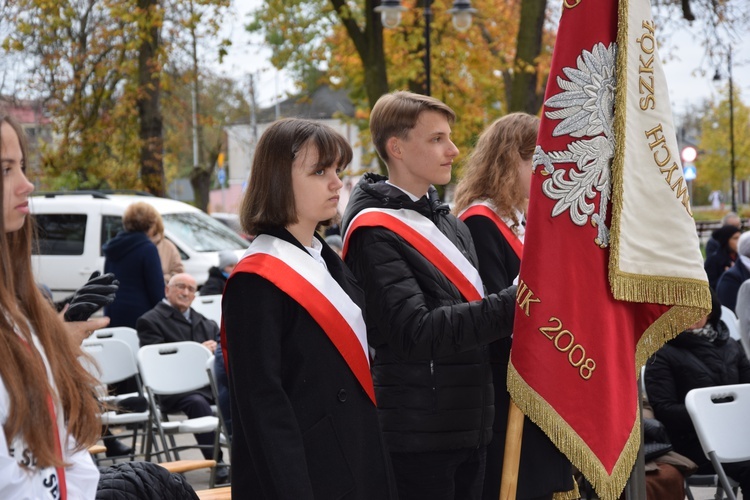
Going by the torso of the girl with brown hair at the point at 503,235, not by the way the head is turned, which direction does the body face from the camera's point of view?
to the viewer's right

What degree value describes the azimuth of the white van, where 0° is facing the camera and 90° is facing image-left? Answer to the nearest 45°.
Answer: approximately 315°

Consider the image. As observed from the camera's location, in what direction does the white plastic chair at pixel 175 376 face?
facing the viewer and to the right of the viewer

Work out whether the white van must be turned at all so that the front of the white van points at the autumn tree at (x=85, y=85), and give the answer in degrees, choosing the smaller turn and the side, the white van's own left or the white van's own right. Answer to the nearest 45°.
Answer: approximately 135° to the white van's own left

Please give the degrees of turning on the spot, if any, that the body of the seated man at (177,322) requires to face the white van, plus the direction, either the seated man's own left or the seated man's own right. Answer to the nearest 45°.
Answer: approximately 135° to the seated man's own left

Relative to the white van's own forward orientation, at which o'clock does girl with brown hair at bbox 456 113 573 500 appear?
The girl with brown hair is roughly at 1 o'clock from the white van.

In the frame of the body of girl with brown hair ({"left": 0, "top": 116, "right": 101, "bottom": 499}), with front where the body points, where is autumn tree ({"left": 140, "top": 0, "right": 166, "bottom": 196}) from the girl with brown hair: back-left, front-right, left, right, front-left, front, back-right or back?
back-left

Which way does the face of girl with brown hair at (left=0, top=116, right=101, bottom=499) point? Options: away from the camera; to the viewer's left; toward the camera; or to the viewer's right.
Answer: to the viewer's right

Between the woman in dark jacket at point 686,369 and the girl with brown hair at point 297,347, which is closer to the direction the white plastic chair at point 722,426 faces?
the girl with brown hair

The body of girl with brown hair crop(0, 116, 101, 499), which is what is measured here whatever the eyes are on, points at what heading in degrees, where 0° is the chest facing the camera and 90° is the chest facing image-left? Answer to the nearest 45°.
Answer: approximately 315°

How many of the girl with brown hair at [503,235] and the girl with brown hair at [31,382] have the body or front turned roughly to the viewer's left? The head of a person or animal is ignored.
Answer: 0

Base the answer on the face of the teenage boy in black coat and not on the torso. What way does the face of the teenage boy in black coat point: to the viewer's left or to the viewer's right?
to the viewer's right
